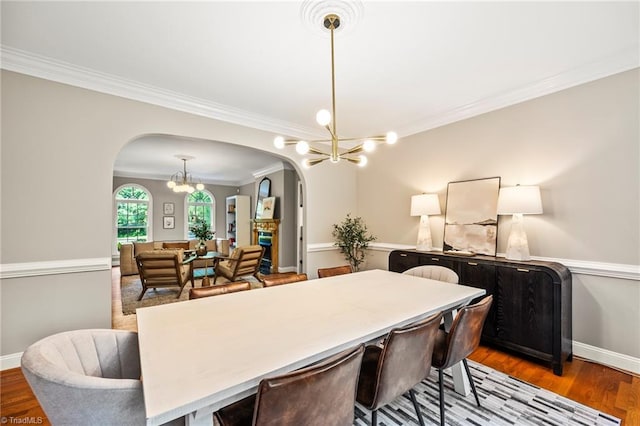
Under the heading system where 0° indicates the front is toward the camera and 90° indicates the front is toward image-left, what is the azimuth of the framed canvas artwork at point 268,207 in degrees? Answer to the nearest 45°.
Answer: approximately 45°

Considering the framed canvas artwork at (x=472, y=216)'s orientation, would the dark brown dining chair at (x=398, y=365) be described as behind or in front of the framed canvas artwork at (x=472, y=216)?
in front

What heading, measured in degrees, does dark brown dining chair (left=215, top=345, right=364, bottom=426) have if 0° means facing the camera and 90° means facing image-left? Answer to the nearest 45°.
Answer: approximately 135°

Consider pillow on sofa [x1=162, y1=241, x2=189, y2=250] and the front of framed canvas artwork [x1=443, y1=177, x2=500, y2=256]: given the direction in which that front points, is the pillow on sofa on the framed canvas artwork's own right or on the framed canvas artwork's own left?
on the framed canvas artwork's own right

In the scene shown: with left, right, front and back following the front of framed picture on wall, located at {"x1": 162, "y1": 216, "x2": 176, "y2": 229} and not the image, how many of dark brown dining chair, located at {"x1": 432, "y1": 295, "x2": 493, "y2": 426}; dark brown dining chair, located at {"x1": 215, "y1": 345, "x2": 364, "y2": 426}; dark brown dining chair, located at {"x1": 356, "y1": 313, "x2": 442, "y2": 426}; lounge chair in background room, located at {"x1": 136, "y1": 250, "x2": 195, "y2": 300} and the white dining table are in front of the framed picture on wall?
5

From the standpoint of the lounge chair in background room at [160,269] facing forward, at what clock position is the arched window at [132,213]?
The arched window is roughly at 10 o'clock from the lounge chair in background room.

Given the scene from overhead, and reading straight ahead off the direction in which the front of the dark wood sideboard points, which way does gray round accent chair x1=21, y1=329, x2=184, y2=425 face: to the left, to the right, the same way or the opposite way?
the opposite way

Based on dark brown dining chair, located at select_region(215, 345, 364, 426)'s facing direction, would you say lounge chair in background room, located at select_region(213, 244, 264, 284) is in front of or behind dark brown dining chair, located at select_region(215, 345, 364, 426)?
in front

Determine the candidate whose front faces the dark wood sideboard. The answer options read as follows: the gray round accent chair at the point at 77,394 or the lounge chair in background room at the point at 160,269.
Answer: the gray round accent chair

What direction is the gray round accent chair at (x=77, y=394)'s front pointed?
to the viewer's right

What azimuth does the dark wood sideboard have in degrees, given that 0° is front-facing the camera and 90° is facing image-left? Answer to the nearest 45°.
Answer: approximately 45°

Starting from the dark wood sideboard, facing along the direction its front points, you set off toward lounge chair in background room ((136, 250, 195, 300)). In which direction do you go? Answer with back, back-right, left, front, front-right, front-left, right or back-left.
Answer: front-right

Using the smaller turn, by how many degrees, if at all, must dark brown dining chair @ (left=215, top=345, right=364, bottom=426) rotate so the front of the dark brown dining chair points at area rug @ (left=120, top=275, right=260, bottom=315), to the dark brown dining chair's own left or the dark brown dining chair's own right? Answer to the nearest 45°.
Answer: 0° — it already faces it

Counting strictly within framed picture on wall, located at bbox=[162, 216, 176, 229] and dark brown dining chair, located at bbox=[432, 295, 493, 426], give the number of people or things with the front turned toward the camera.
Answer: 1

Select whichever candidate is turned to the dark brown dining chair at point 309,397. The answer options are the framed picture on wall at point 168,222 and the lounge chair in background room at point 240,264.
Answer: the framed picture on wall

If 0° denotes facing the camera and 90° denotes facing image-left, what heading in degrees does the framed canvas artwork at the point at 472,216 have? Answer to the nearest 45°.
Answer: approximately 45°

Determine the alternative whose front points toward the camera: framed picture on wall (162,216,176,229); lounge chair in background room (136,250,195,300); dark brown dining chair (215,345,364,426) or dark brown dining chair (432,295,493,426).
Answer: the framed picture on wall
